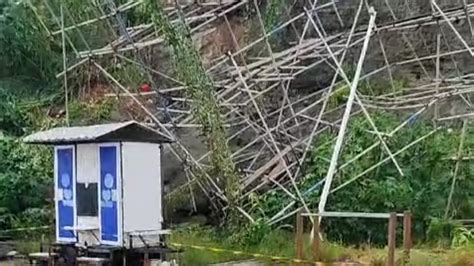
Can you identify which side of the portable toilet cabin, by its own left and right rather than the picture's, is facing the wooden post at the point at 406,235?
left

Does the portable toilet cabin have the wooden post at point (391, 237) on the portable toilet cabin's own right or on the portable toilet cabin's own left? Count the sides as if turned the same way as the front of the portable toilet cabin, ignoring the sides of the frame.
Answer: on the portable toilet cabin's own left

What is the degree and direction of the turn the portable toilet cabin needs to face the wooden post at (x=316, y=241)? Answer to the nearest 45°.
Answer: approximately 135° to its left

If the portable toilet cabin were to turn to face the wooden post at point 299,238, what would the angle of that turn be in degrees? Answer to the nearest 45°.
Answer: approximately 135° to its left

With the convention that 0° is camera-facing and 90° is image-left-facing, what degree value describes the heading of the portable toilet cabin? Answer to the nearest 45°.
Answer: approximately 45°
